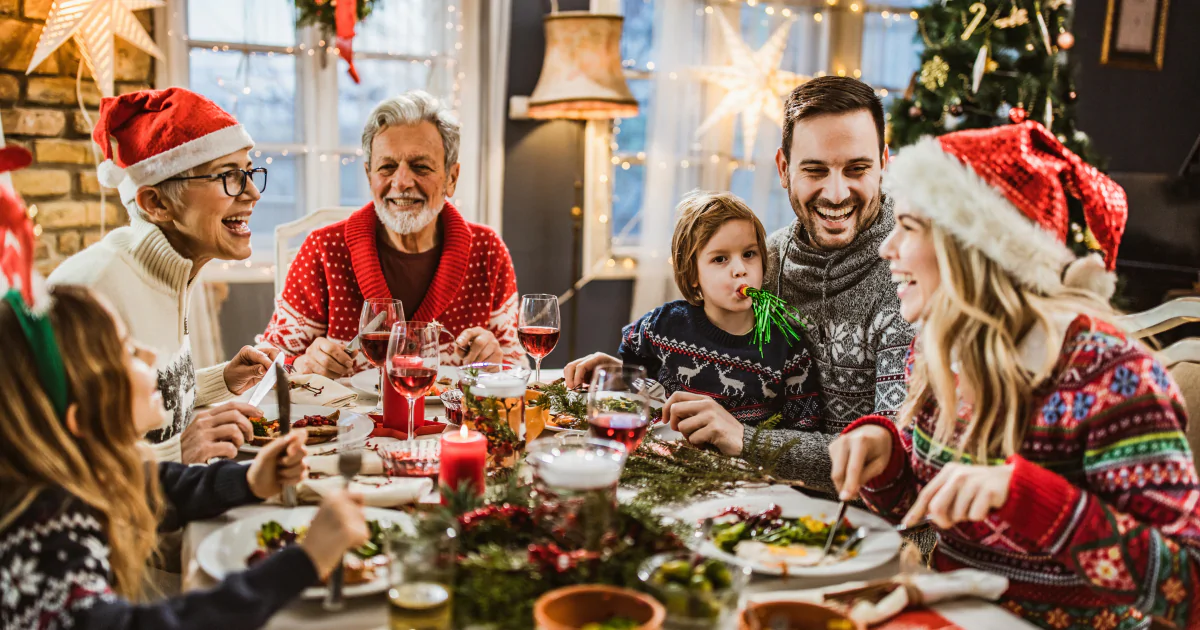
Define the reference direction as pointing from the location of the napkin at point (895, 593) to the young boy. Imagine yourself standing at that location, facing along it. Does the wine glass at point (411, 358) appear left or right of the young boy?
left

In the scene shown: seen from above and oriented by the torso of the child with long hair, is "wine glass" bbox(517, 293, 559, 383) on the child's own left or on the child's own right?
on the child's own left

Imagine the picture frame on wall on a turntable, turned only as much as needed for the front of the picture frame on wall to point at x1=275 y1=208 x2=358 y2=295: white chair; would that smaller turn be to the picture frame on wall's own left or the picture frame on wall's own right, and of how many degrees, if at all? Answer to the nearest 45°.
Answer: approximately 45° to the picture frame on wall's own right

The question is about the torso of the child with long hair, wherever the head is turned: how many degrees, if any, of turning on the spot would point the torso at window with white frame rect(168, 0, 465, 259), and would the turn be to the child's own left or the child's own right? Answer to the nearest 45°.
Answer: approximately 90° to the child's own left

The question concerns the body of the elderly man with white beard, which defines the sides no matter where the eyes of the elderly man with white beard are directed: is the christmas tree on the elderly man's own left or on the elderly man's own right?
on the elderly man's own left

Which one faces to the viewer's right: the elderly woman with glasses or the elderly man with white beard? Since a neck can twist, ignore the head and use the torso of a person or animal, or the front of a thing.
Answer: the elderly woman with glasses

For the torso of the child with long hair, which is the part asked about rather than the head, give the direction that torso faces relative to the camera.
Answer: to the viewer's right

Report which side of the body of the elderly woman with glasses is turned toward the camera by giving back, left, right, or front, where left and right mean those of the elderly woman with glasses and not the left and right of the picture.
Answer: right

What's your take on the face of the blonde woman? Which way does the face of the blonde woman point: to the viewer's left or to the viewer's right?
to the viewer's left

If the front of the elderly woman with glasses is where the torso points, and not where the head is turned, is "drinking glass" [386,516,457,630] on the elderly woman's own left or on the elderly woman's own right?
on the elderly woman's own right

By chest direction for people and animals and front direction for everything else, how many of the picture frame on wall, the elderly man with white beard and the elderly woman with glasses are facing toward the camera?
2

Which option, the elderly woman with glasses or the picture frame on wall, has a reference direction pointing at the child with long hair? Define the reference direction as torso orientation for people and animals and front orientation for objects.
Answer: the picture frame on wall
